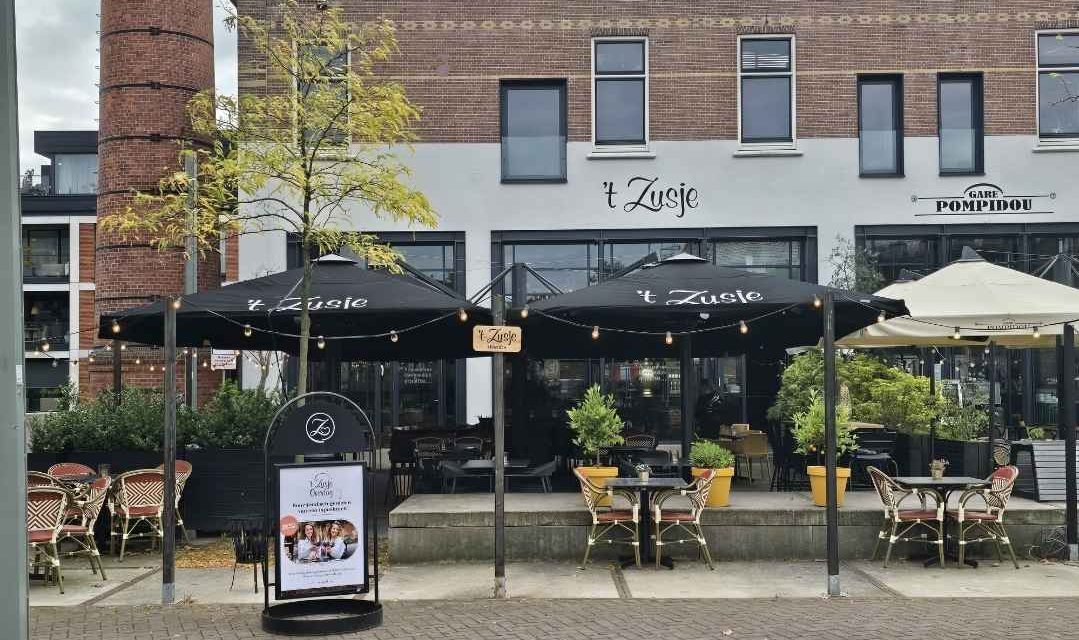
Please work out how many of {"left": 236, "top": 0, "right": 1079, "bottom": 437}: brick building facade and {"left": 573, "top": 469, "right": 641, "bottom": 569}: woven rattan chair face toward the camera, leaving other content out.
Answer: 1

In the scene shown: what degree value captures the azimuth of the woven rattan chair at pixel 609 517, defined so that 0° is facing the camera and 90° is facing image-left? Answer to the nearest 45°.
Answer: approximately 270°

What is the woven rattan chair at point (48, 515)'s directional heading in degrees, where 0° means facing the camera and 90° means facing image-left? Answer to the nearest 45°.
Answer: approximately 180°

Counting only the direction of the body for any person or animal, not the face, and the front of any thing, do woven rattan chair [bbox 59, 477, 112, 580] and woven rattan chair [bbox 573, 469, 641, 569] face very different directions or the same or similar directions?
very different directions

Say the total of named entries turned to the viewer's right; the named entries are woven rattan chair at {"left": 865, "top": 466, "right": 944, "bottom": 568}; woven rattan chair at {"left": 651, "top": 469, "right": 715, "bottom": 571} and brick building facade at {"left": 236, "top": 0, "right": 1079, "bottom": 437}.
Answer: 1

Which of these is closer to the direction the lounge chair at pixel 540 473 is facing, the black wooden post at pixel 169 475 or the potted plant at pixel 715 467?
the black wooden post

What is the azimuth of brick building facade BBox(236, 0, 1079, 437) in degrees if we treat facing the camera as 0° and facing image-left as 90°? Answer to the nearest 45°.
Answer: approximately 0°
